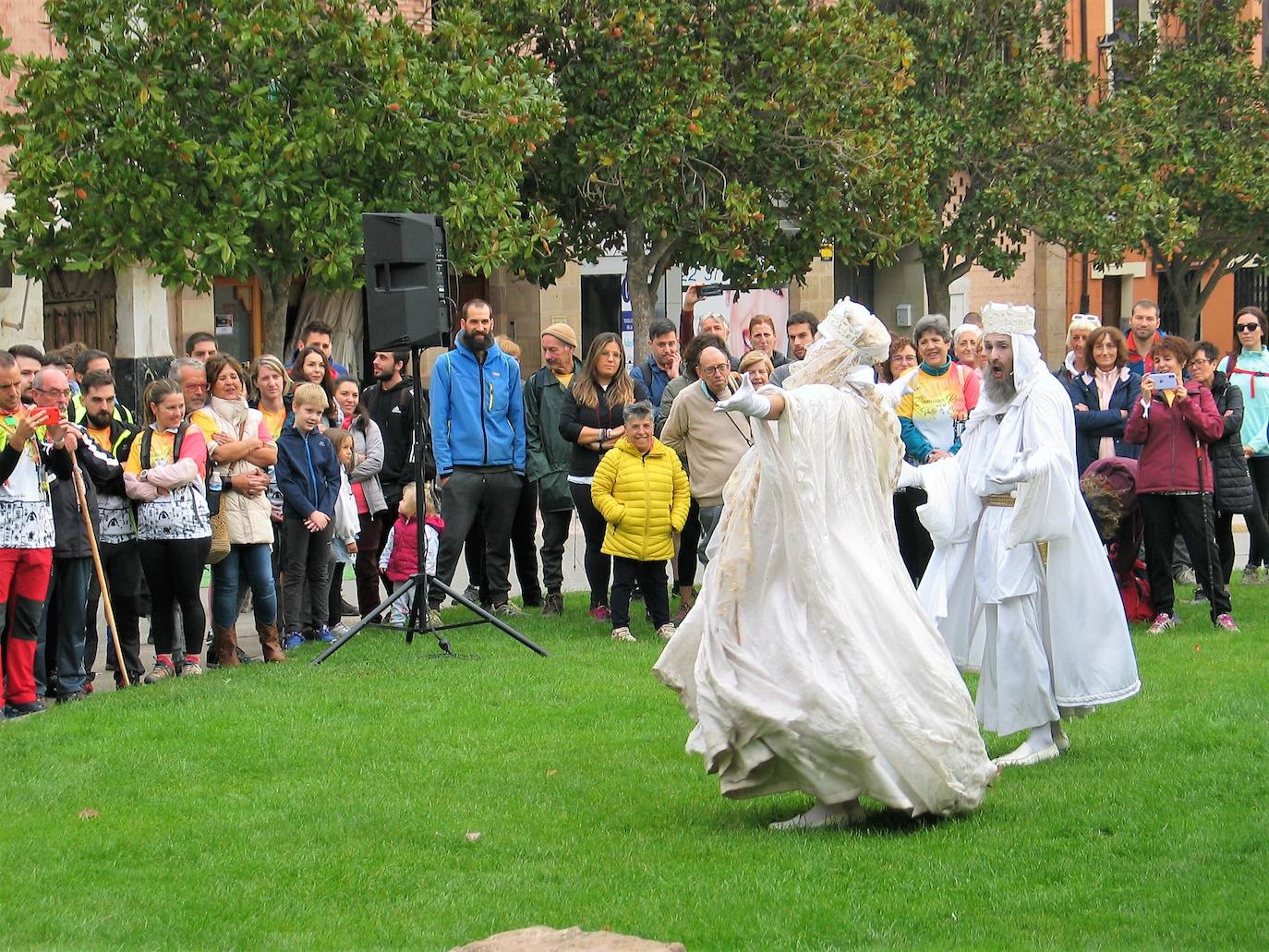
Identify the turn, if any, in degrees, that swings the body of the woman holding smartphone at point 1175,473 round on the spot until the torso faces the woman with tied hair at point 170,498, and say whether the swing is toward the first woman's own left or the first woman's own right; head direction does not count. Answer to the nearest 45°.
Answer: approximately 45° to the first woman's own right

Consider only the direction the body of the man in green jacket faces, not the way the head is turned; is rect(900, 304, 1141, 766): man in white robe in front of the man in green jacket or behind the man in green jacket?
in front

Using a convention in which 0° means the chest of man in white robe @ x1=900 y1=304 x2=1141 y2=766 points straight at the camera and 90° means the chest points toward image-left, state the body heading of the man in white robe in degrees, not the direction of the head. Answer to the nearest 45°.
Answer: approximately 45°

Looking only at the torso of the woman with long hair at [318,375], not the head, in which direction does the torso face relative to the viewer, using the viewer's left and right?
facing the viewer and to the right of the viewer

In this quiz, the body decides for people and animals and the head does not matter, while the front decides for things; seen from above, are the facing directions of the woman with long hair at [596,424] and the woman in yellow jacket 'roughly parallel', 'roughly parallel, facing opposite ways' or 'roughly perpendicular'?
roughly parallel

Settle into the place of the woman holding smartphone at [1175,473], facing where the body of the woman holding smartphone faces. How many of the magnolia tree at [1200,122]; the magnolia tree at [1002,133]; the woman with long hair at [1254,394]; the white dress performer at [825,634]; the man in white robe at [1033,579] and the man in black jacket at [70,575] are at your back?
3

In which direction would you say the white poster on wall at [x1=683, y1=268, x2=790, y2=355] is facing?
toward the camera

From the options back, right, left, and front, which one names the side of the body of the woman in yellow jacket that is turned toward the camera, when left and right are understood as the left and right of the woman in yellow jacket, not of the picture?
front

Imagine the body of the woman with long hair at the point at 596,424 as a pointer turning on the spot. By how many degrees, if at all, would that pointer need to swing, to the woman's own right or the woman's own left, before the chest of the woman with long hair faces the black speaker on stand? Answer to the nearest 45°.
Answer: approximately 45° to the woman's own right

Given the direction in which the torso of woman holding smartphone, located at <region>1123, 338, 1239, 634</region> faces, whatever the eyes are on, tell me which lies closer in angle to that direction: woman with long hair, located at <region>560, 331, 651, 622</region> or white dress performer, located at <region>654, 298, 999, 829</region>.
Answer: the white dress performer

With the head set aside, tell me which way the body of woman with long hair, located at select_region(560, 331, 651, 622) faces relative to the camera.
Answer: toward the camera

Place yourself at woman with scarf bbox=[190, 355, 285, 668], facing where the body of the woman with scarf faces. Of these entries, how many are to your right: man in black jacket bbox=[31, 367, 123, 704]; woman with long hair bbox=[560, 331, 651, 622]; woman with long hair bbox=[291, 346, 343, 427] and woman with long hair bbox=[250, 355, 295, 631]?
1

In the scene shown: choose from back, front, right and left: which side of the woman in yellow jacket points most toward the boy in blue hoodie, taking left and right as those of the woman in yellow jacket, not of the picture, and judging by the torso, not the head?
right

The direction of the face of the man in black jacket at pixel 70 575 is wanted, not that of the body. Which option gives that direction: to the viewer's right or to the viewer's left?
to the viewer's right

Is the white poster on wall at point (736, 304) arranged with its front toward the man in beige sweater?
yes

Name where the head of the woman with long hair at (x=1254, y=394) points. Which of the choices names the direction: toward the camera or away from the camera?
toward the camera
